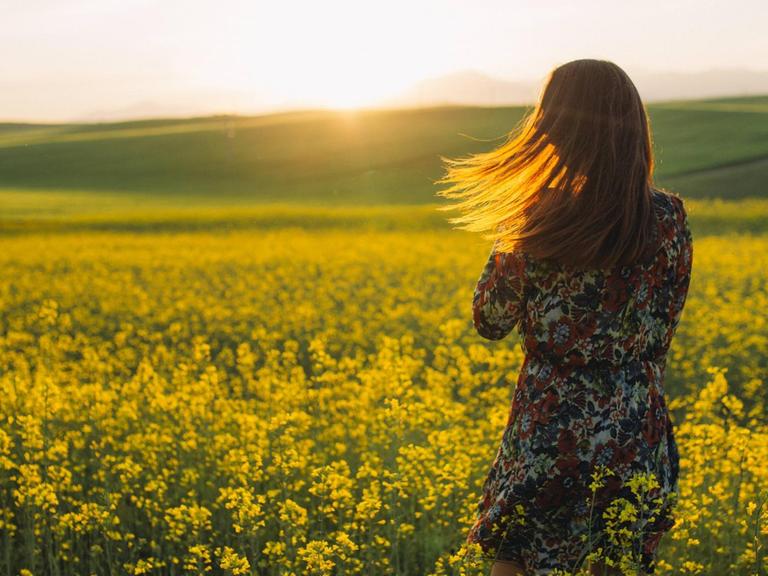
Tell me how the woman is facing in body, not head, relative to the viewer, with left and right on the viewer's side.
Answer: facing away from the viewer

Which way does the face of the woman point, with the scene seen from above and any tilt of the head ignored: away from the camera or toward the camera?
away from the camera
